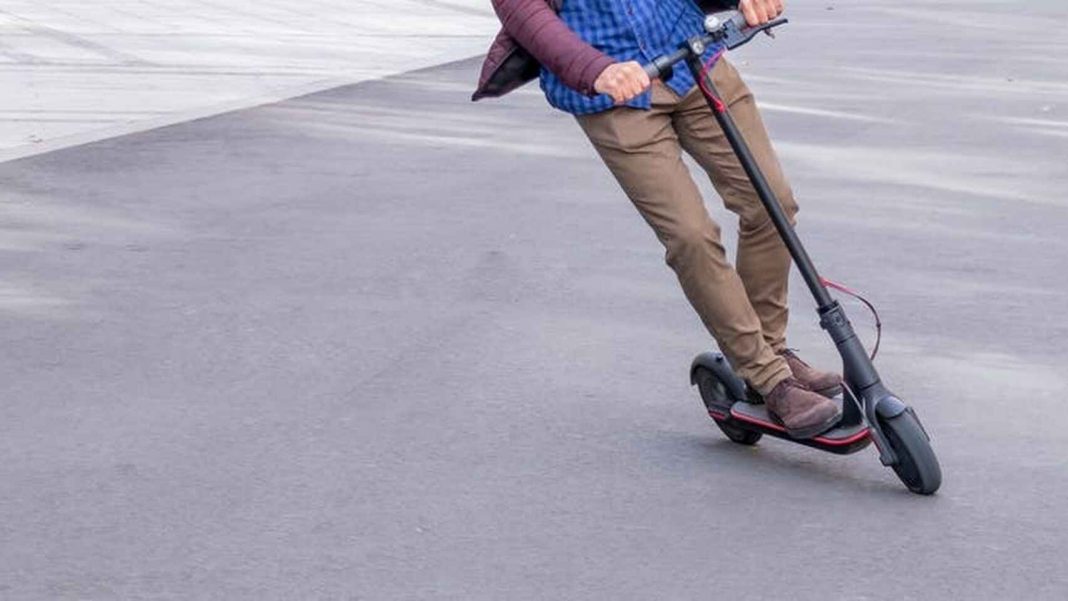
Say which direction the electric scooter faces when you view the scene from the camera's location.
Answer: facing the viewer and to the right of the viewer
